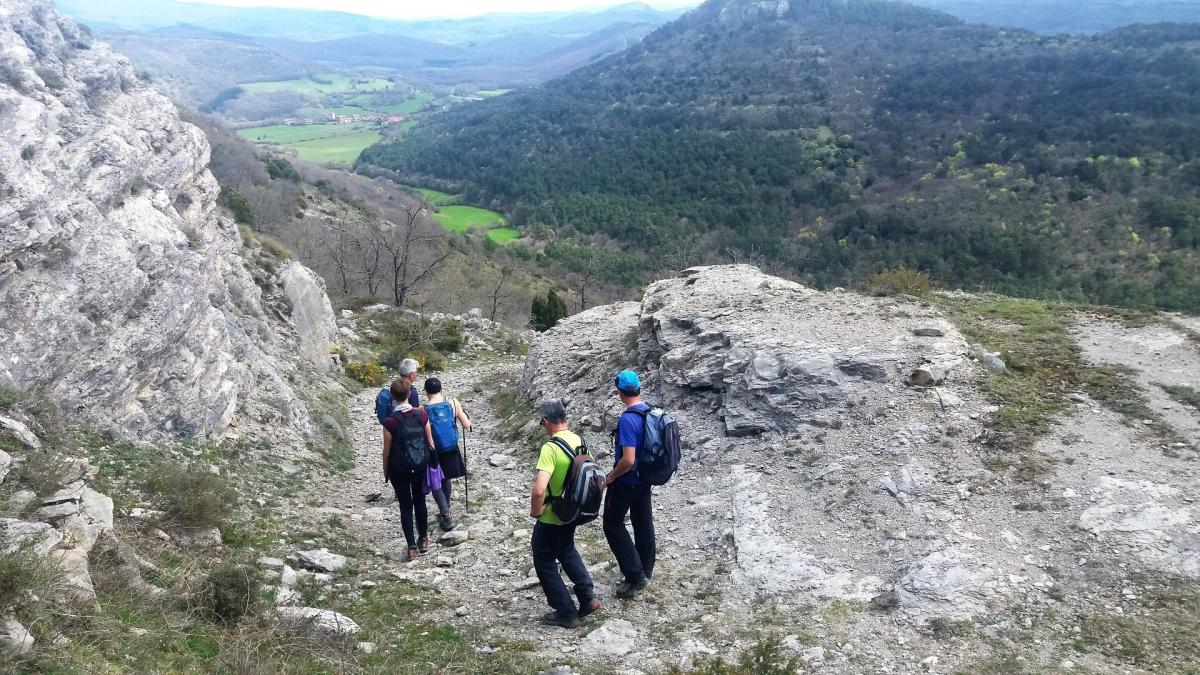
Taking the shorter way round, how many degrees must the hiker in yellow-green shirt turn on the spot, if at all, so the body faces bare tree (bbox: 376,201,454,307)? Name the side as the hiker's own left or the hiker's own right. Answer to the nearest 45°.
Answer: approximately 45° to the hiker's own right

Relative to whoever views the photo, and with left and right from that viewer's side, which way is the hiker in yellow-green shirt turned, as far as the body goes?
facing away from the viewer and to the left of the viewer

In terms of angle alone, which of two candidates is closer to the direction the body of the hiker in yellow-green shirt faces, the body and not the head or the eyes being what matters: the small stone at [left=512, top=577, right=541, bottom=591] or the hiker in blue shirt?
the small stone

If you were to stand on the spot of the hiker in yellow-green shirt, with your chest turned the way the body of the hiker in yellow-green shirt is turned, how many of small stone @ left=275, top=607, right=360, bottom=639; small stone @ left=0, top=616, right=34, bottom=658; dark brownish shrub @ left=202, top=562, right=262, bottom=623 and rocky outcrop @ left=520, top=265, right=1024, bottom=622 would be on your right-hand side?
1

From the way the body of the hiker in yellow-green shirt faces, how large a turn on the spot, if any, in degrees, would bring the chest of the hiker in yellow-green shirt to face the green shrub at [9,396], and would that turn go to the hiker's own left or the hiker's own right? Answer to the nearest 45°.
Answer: approximately 45° to the hiker's own left

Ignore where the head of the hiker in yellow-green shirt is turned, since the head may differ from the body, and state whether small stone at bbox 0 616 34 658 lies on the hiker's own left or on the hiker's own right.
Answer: on the hiker's own left

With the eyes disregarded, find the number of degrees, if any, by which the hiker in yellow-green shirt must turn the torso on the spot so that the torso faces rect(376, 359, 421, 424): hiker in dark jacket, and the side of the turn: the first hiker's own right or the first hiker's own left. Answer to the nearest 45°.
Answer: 0° — they already face them

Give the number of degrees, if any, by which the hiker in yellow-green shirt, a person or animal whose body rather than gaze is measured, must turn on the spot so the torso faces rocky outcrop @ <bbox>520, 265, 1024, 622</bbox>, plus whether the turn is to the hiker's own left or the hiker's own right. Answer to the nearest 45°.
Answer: approximately 90° to the hiker's own right

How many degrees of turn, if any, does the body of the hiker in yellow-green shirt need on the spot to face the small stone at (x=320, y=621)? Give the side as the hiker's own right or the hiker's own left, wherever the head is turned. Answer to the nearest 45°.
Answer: approximately 45° to the hiker's own left

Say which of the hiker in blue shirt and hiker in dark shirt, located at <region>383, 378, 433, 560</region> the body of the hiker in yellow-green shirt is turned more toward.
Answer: the hiker in dark shirt

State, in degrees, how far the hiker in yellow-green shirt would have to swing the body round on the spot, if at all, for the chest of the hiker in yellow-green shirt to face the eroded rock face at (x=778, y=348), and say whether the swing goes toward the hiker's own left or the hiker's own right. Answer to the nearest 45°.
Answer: approximately 90° to the hiker's own right

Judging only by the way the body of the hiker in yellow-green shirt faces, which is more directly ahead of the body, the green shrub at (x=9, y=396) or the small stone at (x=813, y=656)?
the green shrub

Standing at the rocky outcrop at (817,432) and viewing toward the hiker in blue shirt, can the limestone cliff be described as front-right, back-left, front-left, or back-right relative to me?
front-right
